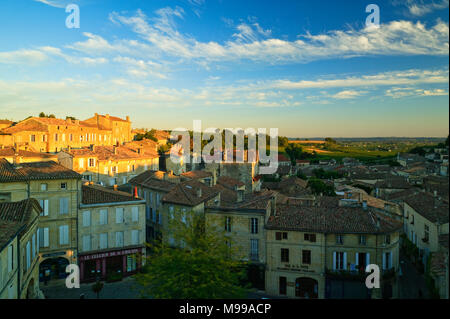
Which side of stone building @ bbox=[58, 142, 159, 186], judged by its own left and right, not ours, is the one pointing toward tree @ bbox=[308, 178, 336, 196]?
left

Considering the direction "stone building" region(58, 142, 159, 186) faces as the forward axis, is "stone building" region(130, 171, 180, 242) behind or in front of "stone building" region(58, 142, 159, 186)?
in front

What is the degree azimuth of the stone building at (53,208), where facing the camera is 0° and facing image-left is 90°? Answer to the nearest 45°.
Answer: approximately 0°

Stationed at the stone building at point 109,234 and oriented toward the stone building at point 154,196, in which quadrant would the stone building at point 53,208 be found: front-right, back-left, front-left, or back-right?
back-left

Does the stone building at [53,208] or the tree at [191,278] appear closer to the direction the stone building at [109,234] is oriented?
the tree

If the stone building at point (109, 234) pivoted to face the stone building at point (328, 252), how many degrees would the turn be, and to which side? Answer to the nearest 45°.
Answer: approximately 45° to its left

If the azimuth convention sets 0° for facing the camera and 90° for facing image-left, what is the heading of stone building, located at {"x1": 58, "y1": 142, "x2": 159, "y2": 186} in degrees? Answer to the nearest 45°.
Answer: approximately 0°

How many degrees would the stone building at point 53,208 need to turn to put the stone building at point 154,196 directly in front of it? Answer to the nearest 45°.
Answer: approximately 135° to its left
